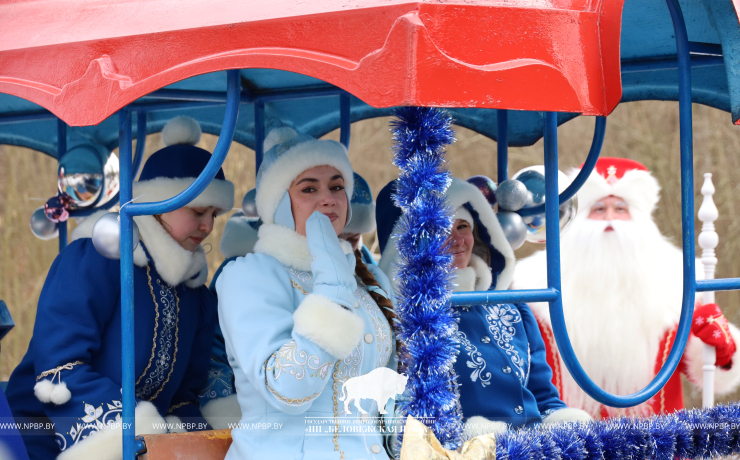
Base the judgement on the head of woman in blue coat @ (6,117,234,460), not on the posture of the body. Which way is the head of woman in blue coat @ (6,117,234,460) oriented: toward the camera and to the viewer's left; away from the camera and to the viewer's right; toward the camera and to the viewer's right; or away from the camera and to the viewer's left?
toward the camera and to the viewer's right

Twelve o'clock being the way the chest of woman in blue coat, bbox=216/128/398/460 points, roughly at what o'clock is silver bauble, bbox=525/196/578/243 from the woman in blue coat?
The silver bauble is roughly at 9 o'clock from the woman in blue coat.

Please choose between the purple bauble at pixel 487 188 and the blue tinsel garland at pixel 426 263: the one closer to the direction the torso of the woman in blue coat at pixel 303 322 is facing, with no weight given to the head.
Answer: the blue tinsel garland

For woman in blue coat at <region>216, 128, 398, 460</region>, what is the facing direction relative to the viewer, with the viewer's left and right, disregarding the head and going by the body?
facing the viewer and to the right of the viewer

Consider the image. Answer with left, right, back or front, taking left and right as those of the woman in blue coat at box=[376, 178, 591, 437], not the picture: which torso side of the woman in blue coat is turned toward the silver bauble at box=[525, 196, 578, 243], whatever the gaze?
back

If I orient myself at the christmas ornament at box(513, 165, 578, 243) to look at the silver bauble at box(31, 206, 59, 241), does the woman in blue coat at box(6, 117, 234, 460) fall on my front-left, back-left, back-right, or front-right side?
front-left

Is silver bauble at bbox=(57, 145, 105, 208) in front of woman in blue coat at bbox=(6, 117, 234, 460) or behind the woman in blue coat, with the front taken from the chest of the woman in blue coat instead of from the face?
behind

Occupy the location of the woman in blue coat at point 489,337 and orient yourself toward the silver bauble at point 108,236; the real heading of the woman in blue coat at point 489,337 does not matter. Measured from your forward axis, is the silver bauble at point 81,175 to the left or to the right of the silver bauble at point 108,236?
right

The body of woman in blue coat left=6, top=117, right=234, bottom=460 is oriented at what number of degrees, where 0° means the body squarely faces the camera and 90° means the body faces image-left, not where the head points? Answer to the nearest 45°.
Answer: approximately 315°

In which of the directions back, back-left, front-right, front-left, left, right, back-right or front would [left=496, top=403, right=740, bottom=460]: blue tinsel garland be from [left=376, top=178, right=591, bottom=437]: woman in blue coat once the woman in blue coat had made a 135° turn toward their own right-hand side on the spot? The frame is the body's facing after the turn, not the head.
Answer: back

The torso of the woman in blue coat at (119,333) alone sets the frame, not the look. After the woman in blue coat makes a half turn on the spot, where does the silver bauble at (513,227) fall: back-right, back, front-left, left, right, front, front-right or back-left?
back-right

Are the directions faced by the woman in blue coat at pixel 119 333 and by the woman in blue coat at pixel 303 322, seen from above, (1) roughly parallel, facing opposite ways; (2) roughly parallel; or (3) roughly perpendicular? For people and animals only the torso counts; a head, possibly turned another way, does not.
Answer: roughly parallel

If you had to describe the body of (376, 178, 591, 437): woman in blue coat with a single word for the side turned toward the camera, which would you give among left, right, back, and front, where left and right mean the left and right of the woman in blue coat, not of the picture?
front

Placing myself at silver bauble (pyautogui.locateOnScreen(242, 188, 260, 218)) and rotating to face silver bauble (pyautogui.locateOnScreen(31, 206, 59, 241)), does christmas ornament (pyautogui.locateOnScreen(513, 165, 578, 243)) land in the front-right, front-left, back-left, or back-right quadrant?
back-left

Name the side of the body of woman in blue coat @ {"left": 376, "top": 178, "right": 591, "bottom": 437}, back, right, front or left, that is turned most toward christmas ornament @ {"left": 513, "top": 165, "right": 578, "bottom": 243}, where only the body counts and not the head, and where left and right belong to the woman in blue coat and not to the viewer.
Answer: back
